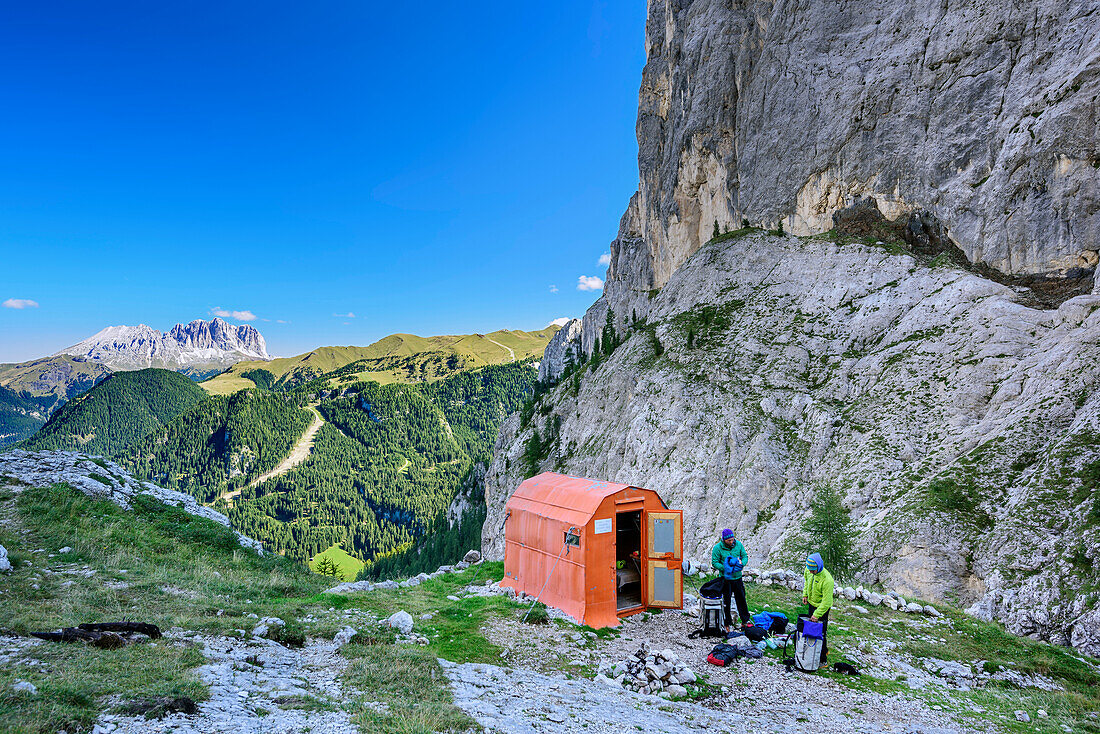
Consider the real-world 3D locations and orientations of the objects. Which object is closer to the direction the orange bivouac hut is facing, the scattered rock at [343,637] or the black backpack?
the black backpack

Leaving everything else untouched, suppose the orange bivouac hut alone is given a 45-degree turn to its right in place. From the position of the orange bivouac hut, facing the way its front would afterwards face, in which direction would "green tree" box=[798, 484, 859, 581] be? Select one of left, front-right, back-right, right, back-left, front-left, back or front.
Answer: back-left

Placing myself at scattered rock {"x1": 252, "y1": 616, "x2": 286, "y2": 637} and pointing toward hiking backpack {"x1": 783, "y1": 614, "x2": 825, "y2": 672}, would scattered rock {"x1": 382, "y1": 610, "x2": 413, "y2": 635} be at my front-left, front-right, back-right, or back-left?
front-left

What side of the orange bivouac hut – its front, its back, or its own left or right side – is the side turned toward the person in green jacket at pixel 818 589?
front

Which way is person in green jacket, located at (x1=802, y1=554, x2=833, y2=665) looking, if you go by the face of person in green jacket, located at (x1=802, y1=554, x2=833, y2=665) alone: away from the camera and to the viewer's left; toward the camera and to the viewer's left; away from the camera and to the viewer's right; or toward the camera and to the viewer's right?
toward the camera and to the viewer's left

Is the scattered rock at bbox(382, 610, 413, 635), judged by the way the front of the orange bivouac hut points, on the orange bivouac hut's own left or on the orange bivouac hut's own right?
on the orange bivouac hut's own right

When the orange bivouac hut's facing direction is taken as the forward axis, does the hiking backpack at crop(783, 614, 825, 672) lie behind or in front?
in front

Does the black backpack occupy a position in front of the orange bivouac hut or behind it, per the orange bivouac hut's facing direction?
in front

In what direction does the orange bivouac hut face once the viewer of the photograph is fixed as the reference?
facing the viewer and to the right of the viewer

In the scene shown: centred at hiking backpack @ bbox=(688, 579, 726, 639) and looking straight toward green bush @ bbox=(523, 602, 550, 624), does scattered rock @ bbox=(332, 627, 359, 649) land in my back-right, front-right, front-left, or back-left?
front-left

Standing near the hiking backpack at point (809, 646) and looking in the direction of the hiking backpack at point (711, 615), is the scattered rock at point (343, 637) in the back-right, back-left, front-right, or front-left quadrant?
front-left

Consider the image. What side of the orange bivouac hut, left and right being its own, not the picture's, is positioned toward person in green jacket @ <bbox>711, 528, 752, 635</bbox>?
front

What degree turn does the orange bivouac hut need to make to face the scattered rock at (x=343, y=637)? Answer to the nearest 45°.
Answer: approximately 90° to its right
